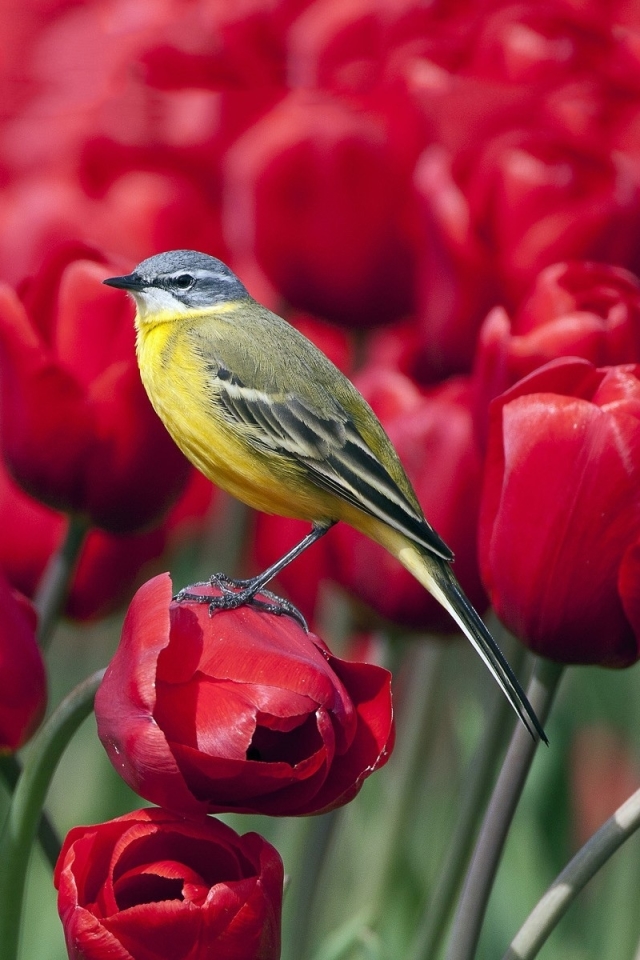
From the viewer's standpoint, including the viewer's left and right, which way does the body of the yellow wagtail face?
facing to the left of the viewer

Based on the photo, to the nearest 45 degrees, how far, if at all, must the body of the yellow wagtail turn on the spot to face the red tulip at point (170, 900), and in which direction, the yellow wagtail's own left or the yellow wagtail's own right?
approximately 90° to the yellow wagtail's own left
